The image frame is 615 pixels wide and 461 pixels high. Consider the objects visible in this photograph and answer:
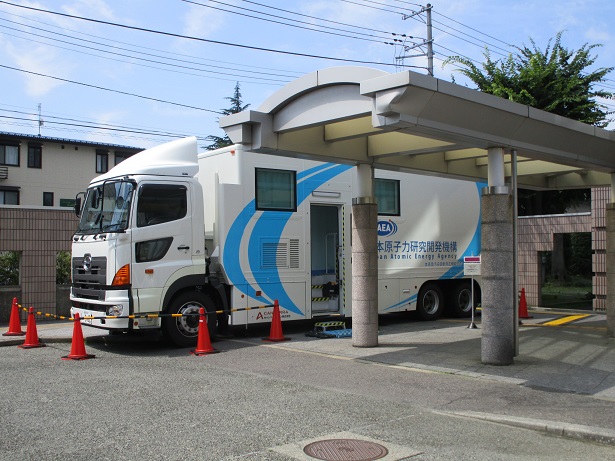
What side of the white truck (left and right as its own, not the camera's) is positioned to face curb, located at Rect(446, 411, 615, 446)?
left

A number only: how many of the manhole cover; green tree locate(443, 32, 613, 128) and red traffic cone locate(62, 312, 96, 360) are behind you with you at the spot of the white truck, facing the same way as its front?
1

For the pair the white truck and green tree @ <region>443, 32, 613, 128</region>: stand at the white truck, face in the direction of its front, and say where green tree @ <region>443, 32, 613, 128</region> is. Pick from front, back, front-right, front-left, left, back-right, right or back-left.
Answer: back

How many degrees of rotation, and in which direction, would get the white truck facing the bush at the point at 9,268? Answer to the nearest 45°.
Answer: approximately 90° to its right

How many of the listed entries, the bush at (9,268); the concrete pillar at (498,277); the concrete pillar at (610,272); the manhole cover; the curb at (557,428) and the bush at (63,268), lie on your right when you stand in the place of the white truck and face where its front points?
2

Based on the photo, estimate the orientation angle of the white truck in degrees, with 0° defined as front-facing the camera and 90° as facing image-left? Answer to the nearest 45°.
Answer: approximately 45°

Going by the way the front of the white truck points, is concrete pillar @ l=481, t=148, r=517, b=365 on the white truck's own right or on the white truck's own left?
on the white truck's own left

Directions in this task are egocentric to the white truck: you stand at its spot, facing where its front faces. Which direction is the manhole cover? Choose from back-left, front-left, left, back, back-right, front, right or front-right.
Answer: front-left

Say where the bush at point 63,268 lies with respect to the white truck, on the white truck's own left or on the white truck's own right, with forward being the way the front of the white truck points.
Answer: on the white truck's own right

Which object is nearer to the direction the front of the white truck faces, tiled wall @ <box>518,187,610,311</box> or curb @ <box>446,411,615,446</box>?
the curb

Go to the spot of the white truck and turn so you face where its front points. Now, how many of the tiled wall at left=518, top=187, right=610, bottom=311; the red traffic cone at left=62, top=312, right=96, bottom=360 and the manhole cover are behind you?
1

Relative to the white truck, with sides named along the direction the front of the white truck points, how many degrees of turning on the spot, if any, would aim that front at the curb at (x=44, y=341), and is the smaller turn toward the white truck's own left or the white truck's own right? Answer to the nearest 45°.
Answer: approximately 45° to the white truck's own right

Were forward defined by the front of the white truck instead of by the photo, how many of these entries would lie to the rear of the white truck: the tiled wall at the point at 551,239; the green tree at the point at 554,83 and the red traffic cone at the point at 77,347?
2
